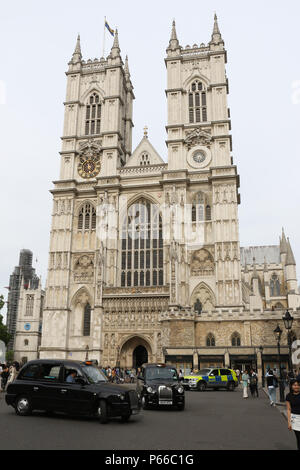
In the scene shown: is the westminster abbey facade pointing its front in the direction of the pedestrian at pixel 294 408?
yes

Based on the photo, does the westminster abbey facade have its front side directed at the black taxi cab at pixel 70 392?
yes

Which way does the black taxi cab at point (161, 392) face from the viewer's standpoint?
toward the camera

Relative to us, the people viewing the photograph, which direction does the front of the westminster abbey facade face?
facing the viewer

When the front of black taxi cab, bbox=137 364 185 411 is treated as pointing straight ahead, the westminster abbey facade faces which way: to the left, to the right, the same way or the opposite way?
the same way

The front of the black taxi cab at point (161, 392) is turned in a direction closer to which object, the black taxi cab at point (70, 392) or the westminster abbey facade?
the black taxi cab

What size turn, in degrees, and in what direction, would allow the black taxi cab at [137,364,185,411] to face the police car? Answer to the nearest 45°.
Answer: approximately 180°

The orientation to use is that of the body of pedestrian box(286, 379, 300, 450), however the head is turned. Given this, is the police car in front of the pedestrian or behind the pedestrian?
behind

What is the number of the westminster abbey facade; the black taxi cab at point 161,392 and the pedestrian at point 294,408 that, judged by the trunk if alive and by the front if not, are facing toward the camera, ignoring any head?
3

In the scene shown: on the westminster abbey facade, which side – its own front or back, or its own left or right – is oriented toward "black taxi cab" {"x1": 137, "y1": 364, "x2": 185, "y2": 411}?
front

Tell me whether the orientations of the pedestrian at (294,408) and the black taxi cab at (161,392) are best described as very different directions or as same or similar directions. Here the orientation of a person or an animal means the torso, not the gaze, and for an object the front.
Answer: same or similar directions

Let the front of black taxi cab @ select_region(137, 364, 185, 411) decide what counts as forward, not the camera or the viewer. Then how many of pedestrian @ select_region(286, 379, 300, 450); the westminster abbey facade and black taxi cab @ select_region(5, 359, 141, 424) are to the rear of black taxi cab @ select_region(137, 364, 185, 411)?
1

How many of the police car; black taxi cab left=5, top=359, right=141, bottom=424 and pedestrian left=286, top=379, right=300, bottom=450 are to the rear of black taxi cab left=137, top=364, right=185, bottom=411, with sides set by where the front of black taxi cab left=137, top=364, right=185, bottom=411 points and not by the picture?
1

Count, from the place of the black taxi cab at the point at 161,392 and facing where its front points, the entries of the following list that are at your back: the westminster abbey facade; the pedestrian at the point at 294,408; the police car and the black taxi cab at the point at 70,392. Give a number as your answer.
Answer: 2

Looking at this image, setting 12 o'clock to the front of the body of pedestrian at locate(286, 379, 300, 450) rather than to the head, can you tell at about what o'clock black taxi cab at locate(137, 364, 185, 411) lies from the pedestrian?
The black taxi cab is roughly at 5 o'clock from the pedestrian.

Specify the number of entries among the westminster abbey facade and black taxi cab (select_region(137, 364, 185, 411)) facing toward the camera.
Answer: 2
